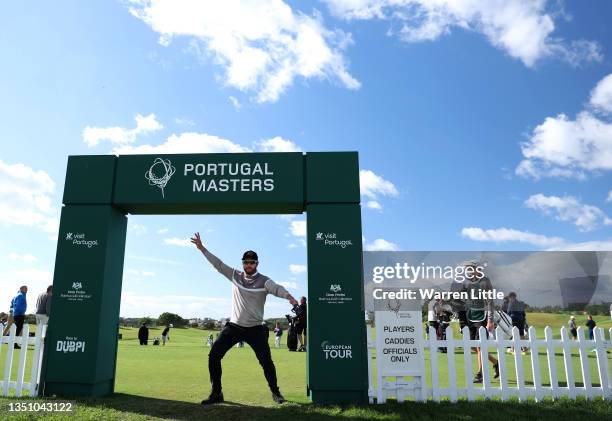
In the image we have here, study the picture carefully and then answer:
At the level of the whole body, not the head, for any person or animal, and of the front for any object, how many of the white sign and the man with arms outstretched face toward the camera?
2

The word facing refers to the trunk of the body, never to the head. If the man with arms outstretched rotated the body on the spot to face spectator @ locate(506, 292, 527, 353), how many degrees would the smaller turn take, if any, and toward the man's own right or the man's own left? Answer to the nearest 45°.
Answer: approximately 135° to the man's own left

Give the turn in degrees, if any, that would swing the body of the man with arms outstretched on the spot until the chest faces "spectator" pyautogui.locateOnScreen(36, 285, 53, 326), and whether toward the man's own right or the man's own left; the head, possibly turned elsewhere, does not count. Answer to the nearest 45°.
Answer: approximately 135° to the man's own right

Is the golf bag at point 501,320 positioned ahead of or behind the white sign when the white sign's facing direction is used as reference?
behind

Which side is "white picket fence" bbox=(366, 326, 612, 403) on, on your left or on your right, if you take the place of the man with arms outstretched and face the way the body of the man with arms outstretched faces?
on your left

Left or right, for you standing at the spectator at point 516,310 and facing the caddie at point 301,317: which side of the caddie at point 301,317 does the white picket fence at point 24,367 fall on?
left

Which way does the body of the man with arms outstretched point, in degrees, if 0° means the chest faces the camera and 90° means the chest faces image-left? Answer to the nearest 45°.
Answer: approximately 0°
